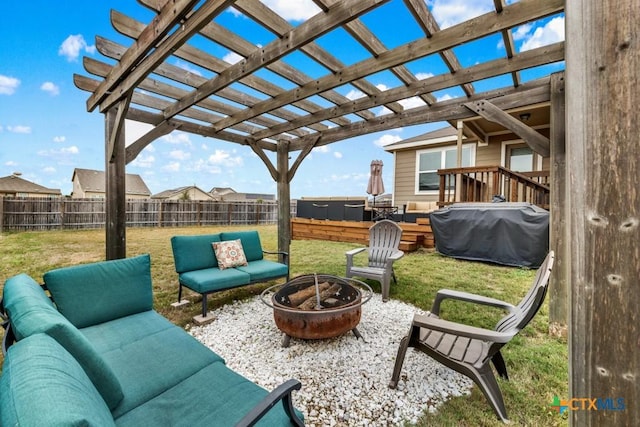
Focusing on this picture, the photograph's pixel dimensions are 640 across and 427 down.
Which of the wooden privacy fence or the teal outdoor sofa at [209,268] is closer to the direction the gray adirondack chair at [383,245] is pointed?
the teal outdoor sofa

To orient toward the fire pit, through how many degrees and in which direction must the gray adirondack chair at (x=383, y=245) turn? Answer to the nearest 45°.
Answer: approximately 45° to its left

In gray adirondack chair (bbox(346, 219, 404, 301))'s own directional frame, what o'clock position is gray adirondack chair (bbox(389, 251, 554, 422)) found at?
gray adirondack chair (bbox(389, 251, 554, 422)) is roughly at 10 o'clock from gray adirondack chair (bbox(346, 219, 404, 301)).

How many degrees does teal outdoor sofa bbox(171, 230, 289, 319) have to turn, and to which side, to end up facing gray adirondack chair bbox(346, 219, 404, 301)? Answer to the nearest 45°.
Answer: approximately 45° to its left

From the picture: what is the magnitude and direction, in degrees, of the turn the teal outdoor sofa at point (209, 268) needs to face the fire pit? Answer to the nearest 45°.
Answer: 0° — it already faces it

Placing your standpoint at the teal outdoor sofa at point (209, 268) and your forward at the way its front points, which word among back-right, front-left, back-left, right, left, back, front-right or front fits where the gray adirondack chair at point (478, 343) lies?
front

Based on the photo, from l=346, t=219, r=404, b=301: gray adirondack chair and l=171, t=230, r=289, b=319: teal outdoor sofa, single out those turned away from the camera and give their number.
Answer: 0

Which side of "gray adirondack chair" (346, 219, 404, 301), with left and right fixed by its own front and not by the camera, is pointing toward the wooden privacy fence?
right

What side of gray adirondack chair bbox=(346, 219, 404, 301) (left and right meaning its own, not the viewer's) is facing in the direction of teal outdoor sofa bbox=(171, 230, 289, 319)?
front

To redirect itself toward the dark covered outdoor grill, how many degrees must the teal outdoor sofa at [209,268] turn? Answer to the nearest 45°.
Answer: approximately 45° to its left

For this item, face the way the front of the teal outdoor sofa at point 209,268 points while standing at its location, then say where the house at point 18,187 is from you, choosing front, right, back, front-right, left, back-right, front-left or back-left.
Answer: back

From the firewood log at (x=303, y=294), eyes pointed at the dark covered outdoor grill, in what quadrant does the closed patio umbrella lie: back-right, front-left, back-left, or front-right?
front-left

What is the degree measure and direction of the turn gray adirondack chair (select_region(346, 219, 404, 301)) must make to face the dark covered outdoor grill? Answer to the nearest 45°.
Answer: approximately 180°

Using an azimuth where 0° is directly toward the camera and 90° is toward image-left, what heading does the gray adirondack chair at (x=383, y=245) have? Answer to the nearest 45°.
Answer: approximately 45°

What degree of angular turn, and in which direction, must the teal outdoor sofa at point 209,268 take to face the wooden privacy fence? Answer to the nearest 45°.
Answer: approximately 135° to its left

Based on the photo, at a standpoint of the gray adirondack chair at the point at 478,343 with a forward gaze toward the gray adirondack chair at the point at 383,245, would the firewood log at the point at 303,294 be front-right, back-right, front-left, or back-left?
front-left

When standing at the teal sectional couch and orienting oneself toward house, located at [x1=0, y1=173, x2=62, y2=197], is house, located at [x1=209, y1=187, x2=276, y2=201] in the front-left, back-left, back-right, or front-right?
front-right

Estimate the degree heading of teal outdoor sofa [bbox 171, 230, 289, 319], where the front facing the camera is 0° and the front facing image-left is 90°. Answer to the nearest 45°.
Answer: approximately 315°

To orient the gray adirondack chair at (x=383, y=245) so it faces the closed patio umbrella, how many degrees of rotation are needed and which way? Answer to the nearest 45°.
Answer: approximately 135° to its right

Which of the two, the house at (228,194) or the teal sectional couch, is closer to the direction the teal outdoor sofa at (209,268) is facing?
the teal sectional couch
